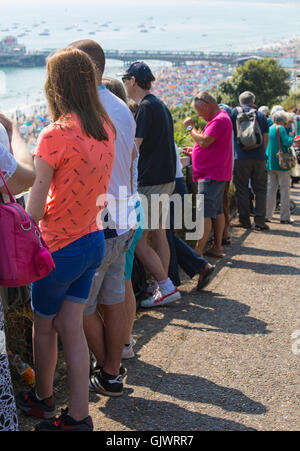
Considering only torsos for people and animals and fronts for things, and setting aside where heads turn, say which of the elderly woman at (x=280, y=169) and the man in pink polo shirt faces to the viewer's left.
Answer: the man in pink polo shirt

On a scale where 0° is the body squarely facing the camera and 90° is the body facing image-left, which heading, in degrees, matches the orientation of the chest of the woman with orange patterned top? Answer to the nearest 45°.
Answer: approximately 135°

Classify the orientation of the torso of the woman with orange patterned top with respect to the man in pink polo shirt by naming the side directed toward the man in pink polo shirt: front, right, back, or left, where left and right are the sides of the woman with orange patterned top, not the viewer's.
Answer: right

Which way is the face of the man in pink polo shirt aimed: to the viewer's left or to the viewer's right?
to the viewer's left

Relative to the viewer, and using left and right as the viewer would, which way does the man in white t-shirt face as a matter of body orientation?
facing away from the viewer and to the left of the viewer

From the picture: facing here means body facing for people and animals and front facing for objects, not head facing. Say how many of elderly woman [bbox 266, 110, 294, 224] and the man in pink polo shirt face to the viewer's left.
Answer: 1

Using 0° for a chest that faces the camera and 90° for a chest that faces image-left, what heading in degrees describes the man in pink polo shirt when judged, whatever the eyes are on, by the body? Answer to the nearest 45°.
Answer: approximately 90°

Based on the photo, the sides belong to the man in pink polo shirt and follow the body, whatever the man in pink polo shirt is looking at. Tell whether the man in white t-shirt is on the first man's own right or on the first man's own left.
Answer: on the first man's own left
